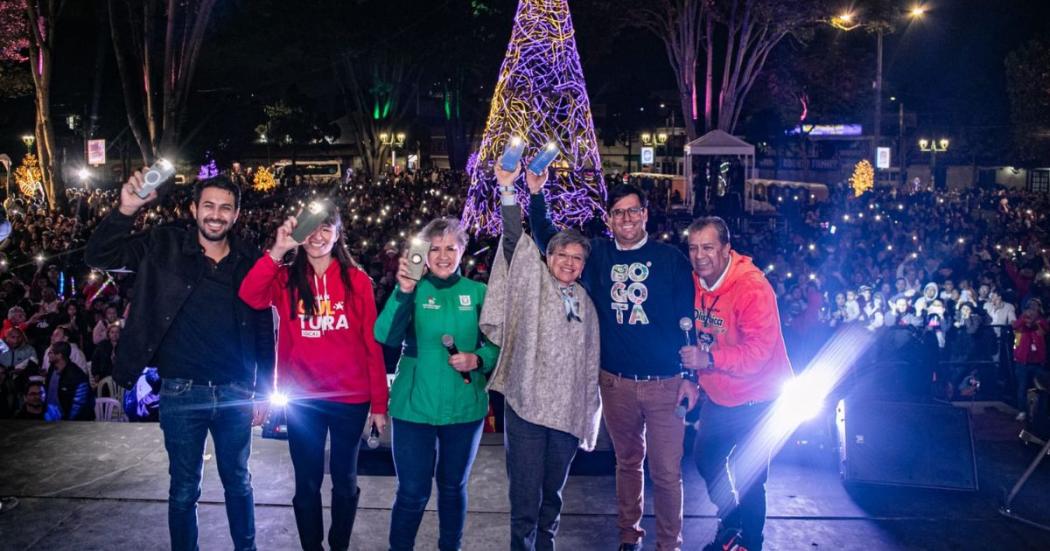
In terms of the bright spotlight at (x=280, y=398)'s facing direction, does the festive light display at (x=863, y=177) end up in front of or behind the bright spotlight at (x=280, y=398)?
behind

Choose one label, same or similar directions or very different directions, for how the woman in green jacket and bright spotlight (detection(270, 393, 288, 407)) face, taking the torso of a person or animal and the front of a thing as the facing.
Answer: same or similar directions

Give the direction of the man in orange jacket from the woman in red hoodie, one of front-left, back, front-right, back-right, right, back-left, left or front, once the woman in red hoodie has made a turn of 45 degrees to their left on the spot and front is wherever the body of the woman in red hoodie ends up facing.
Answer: front-left

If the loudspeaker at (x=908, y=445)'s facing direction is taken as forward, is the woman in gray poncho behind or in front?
in front

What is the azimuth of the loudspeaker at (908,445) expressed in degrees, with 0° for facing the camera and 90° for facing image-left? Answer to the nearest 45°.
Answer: approximately 0°

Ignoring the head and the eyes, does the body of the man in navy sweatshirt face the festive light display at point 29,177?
no

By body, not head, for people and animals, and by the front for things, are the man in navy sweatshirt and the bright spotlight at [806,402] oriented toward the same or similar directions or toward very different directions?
same or similar directions

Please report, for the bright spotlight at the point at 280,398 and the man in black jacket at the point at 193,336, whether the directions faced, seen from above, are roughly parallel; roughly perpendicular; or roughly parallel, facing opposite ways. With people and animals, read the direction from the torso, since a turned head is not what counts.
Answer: roughly parallel

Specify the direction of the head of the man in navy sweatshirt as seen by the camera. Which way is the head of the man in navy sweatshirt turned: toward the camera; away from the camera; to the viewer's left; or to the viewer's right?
toward the camera

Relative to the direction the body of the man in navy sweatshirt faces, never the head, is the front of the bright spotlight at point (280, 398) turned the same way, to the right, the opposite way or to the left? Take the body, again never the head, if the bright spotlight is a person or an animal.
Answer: the same way

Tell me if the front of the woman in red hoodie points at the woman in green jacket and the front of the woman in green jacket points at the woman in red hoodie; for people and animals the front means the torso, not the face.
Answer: no

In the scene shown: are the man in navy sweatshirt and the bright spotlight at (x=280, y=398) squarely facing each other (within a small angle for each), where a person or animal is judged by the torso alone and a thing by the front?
no

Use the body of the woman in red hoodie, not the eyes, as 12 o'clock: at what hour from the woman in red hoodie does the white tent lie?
The white tent is roughly at 7 o'clock from the woman in red hoodie.

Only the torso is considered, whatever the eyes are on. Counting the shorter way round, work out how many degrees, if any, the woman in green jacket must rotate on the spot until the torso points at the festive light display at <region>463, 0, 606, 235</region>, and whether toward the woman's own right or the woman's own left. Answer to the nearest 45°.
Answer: approximately 180°

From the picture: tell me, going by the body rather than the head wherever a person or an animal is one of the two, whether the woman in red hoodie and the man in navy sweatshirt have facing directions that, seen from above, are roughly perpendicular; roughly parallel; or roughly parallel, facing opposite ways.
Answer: roughly parallel

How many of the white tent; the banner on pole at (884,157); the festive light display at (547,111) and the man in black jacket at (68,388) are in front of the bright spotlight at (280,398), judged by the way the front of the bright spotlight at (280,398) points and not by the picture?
0

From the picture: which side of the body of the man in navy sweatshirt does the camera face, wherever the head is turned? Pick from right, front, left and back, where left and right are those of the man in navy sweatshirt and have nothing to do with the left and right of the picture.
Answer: front

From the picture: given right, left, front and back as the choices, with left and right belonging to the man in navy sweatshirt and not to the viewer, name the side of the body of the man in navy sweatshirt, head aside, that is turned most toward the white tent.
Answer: back

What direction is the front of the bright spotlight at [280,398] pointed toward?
toward the camera
